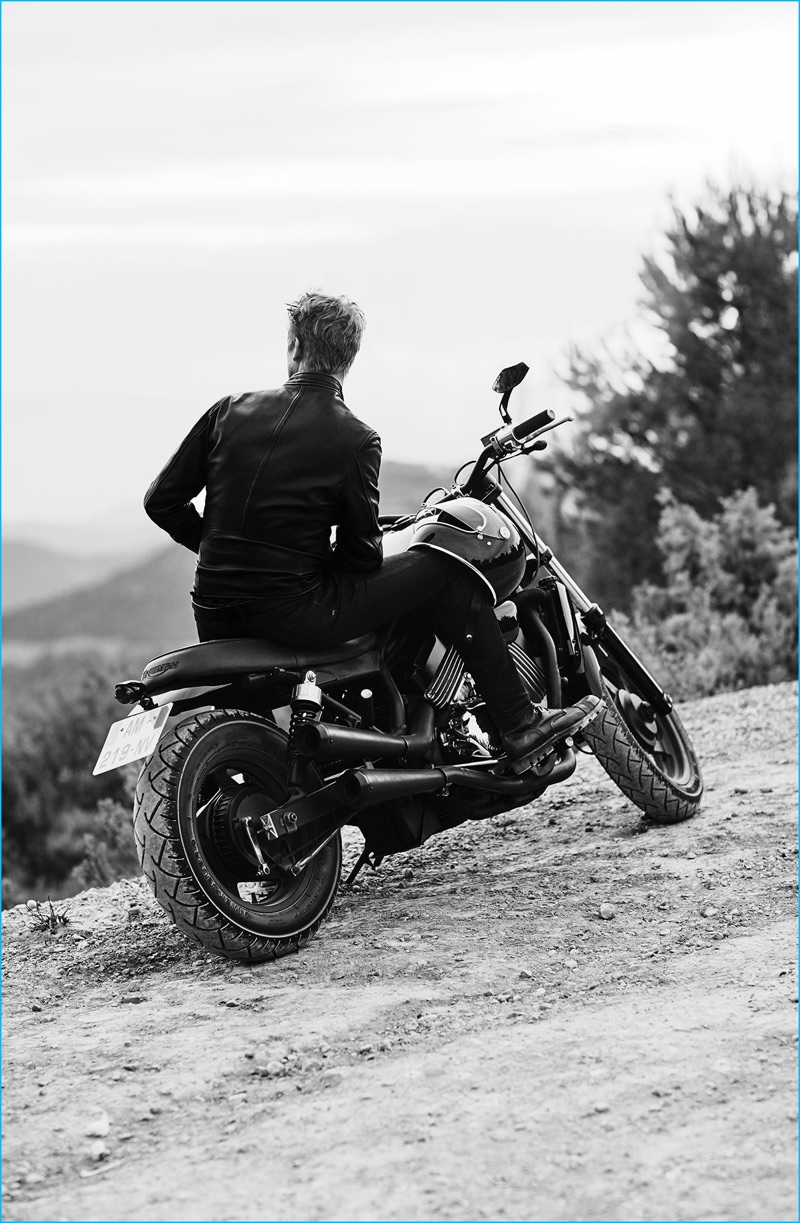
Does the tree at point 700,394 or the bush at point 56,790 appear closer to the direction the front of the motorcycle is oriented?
the tree

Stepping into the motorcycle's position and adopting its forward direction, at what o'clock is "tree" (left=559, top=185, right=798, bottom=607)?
The tree is roughly at 11 o'clock from the motorcycle.

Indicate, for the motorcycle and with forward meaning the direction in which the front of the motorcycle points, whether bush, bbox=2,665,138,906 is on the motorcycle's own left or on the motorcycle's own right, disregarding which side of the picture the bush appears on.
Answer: on the motorcycle's own left

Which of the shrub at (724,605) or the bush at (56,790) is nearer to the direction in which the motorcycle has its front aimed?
the shrub

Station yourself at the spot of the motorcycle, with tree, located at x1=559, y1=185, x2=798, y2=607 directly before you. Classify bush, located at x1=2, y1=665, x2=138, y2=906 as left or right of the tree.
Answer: left

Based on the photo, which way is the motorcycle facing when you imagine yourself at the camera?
facing away from the viewer and to the right of the viewer

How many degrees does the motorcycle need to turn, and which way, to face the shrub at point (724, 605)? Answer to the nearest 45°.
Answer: approximately 45° to its left
